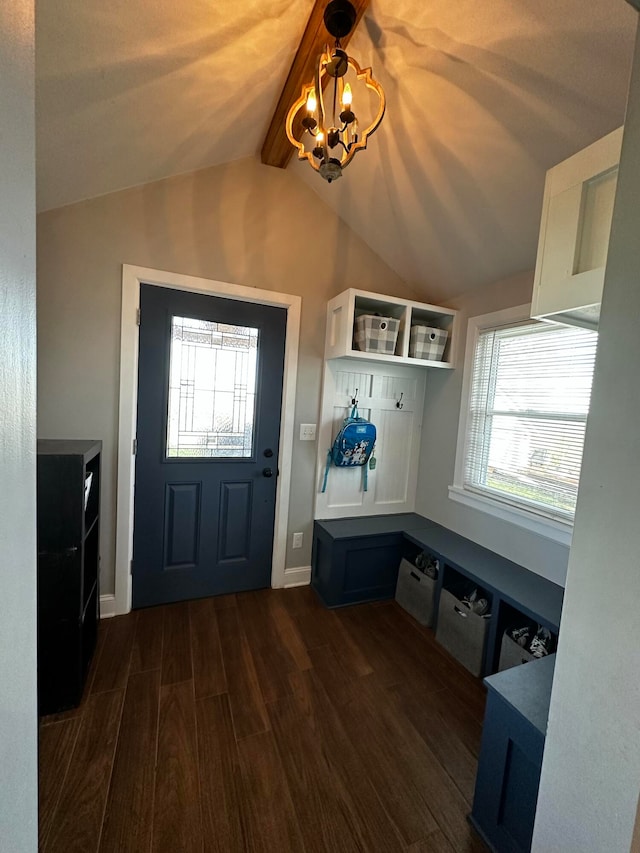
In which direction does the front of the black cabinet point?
to the viewer's right

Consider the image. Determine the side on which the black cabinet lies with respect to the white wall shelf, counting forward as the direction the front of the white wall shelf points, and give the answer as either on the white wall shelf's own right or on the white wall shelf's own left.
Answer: on the white wall shelf's own right

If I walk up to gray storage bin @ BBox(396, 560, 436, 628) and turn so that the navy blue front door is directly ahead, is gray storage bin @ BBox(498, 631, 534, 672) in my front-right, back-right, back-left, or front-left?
back-left

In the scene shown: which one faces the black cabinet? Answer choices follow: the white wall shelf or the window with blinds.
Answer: the window with blinds

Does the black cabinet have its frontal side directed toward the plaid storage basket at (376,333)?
yes

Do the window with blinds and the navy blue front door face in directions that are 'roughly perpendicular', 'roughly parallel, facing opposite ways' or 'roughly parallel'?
roughly perpendicular

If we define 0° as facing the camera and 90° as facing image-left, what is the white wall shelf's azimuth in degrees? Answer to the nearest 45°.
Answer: approximately 315°

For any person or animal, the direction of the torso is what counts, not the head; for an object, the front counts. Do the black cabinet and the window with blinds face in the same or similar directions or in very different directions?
very different directions

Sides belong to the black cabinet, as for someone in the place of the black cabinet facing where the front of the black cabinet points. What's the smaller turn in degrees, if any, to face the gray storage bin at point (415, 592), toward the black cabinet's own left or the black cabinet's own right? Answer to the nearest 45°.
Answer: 0° — it already faces it

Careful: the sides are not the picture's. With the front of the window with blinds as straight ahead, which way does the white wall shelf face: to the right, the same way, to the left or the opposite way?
to the left

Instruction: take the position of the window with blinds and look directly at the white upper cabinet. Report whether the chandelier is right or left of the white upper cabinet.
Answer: right

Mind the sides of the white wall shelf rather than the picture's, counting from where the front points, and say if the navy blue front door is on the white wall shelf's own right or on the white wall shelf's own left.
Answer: on the white wall shelf's own right

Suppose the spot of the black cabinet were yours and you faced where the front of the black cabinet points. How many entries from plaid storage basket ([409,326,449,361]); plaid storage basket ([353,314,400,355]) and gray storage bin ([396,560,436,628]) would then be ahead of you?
3

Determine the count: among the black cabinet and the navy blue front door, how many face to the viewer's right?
1

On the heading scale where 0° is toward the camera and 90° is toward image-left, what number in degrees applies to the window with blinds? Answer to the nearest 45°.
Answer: approximately 45°

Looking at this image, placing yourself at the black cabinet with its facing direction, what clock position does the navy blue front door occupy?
The navy blue front door is roughly at 11 o'clock from the black cabinet.
